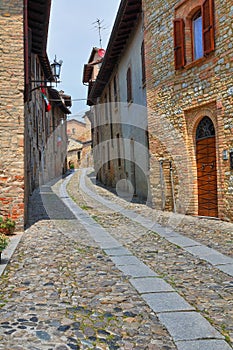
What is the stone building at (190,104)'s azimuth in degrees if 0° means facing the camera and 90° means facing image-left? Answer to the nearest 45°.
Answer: approximately 45°
